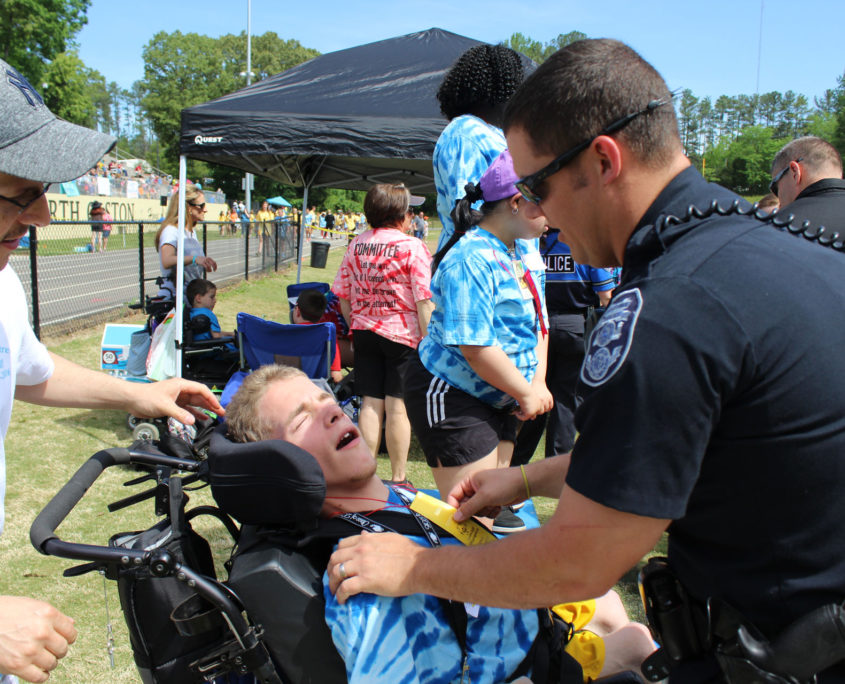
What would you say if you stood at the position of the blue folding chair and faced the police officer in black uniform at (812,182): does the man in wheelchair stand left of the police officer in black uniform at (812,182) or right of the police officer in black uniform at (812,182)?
right

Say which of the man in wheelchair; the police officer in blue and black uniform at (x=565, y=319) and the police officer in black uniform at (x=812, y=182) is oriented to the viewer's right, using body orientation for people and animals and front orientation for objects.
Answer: the man in wheelchair

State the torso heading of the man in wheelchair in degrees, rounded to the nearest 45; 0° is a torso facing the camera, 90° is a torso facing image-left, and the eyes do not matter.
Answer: approximately 270°

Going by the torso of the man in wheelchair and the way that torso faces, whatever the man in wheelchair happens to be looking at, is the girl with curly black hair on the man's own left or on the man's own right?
on the man's own left

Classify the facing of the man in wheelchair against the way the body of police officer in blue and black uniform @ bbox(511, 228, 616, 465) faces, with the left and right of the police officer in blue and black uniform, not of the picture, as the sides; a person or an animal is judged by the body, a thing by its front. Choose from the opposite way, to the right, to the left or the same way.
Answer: to the right

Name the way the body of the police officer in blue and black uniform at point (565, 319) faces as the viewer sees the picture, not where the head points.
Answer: away from the camera

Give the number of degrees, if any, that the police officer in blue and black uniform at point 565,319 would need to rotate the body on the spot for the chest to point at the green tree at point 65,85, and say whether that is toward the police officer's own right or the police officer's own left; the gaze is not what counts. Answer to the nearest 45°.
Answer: approximately 45° to the police officer's own left

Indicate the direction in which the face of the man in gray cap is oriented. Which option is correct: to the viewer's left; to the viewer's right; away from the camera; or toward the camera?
to the viewer's right

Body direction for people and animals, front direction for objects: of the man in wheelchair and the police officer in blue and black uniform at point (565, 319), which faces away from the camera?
the police officer in blue and black uniform

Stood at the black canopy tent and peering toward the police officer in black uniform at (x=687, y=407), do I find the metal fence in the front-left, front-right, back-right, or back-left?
back-right
